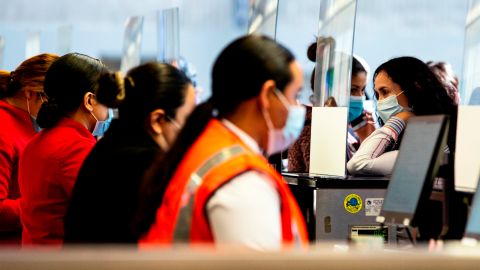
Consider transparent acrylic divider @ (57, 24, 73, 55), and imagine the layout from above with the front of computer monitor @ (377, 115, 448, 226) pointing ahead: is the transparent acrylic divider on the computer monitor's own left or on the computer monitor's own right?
on the computer monitor's own right

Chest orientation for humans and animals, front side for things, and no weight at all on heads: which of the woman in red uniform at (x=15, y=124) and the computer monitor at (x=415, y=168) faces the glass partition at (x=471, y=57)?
the woman in red uniform

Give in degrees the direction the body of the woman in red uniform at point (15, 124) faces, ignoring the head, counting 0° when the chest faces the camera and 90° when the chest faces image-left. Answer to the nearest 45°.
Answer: approximately 270°

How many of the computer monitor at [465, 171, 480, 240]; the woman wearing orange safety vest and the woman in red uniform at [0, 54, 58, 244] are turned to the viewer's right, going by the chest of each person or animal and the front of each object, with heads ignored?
2

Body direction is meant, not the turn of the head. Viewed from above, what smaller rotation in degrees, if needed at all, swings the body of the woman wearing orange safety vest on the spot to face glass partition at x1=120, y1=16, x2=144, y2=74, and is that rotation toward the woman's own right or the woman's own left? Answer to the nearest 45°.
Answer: approximately 90° to the woman's own left

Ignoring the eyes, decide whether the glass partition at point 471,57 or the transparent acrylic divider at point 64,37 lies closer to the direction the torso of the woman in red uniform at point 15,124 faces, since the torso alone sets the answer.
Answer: the glass partition

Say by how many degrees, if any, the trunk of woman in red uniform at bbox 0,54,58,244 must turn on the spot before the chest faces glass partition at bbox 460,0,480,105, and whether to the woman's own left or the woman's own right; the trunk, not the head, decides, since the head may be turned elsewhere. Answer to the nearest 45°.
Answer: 0° — they already face it

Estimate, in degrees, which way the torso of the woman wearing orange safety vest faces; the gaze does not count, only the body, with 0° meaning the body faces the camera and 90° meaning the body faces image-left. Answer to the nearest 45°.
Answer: approximately 270°

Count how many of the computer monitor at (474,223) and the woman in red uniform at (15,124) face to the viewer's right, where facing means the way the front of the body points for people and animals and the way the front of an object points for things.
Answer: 1
